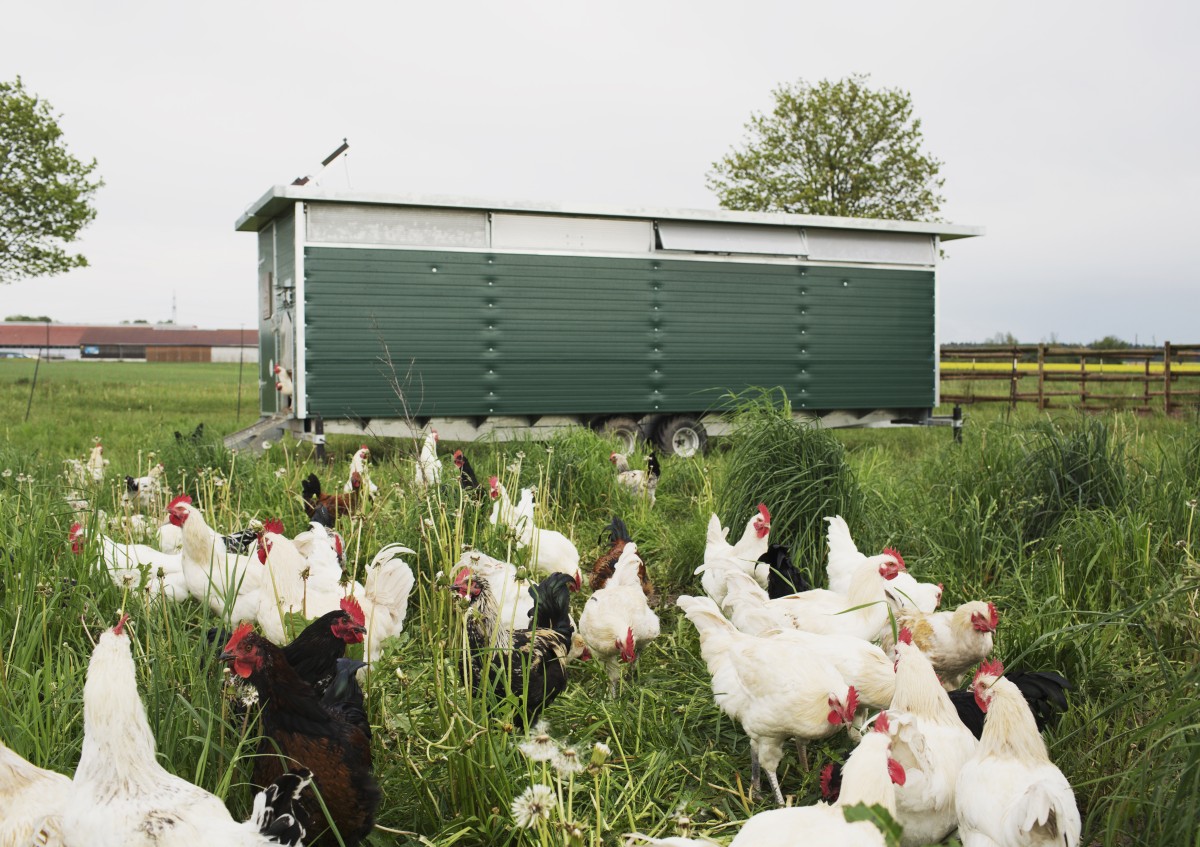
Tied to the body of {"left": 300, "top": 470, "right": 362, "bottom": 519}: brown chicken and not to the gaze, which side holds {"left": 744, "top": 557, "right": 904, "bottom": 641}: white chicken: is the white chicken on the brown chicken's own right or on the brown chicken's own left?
on the brown chicken's own right

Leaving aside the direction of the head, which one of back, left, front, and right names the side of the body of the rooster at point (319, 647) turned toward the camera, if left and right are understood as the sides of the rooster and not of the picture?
right

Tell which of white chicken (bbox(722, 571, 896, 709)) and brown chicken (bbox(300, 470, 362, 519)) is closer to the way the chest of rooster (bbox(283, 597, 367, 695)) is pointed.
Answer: the white chicken

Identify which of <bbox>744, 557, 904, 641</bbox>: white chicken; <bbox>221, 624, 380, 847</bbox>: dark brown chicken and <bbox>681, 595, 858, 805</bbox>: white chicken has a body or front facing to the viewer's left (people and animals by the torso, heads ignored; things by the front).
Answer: the dark brown chicken

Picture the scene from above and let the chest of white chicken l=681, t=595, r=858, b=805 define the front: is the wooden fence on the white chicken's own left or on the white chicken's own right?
on the white chicken's own left

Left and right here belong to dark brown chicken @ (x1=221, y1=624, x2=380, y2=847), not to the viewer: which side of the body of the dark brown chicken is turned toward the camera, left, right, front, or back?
left

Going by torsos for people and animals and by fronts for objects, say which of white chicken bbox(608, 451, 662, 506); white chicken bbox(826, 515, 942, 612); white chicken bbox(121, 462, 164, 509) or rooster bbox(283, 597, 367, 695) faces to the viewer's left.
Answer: white chicken bbox(608, 451, 662, 506)

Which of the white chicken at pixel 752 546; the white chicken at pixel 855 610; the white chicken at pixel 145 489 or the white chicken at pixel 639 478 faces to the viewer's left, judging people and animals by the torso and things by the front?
the white chicken at pixel 639 478

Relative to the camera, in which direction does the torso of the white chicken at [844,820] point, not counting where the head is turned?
to the viewer's right
